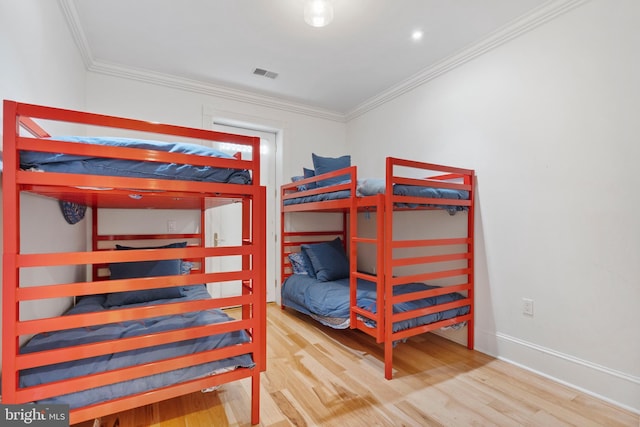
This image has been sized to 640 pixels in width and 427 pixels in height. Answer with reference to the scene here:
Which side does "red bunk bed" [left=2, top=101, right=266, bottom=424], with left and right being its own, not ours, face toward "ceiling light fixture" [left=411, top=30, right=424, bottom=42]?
left

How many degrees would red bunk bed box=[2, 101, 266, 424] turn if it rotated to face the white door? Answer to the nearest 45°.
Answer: approximately 135° to its left

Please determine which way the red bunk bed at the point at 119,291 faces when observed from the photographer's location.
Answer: facing the viewer

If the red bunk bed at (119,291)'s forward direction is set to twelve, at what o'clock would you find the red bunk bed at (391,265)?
the red bunk bed at (391,265) is roughly at 9 o'clock from the red bunk bed at (119,291).
